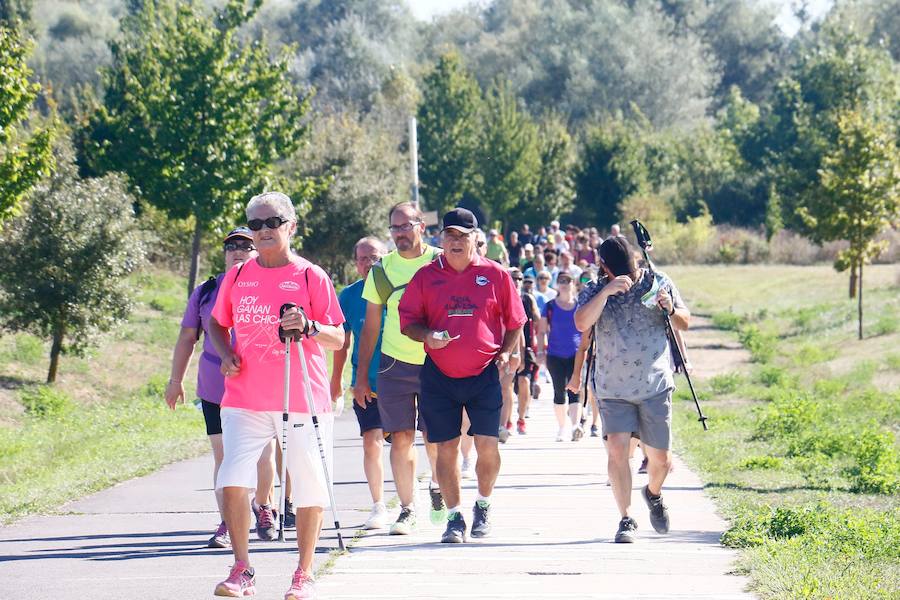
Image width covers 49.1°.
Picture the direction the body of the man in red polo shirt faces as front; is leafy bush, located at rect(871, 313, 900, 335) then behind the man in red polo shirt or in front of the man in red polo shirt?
behind

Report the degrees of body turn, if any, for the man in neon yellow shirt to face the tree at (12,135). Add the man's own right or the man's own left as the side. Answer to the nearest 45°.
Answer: approximately 135° to the man's own right

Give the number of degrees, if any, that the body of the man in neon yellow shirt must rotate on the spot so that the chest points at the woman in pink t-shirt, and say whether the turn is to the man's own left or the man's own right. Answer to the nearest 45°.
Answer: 0° — they already face them

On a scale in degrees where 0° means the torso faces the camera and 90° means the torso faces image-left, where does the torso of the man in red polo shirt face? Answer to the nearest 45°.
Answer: approximately 0°

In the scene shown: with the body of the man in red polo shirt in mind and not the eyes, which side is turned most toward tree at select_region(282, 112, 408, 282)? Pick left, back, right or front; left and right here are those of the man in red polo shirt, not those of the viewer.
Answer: back

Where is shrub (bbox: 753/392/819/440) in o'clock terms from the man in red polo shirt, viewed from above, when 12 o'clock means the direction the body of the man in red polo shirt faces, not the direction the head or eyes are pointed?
The shrub is roughly at 7 o'clock from the man in red polo shirt.

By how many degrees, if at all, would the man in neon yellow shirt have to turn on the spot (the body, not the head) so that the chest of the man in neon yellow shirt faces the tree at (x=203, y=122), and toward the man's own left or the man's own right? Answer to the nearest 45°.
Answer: approximately 180°

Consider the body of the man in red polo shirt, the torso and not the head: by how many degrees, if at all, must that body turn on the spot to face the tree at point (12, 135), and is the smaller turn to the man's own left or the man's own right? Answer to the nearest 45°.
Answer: approximately 135° to the man's own right

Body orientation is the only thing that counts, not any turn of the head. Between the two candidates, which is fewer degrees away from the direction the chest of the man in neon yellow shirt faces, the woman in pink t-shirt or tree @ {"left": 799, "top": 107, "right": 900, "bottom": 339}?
the woman in pink t-shirt

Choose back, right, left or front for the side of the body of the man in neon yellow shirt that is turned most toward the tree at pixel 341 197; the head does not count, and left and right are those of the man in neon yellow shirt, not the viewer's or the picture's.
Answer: back

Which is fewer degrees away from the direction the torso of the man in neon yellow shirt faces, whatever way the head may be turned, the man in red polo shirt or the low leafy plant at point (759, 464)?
the man in red polo shirt

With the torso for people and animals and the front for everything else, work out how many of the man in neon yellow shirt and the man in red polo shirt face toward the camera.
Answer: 2
